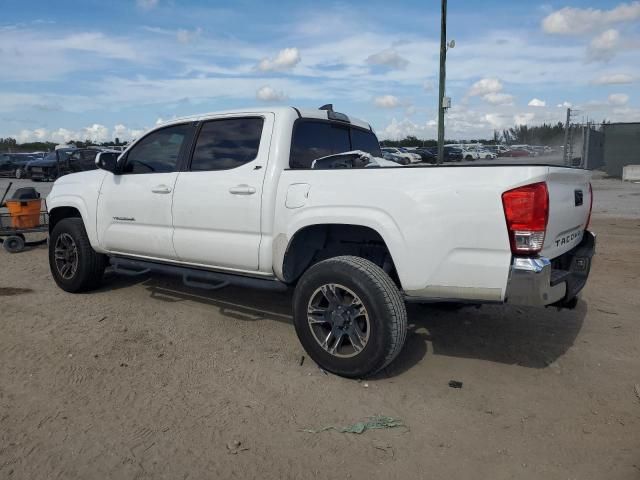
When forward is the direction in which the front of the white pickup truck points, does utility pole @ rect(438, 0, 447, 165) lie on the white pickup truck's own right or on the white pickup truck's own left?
on the white pickup truck's own right

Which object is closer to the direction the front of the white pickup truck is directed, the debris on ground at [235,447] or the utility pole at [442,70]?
the utility pole

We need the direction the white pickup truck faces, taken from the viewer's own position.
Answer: facing away from the viewer and to the left of the viewer

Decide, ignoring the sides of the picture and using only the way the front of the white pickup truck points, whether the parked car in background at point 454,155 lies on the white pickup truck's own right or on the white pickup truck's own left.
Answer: on the white pickup truck's own right

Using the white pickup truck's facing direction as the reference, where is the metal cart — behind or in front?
in front

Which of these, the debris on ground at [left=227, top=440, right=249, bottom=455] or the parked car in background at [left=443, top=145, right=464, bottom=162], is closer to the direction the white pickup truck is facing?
the parked car in background

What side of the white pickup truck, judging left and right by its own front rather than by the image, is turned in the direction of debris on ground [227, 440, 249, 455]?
left
